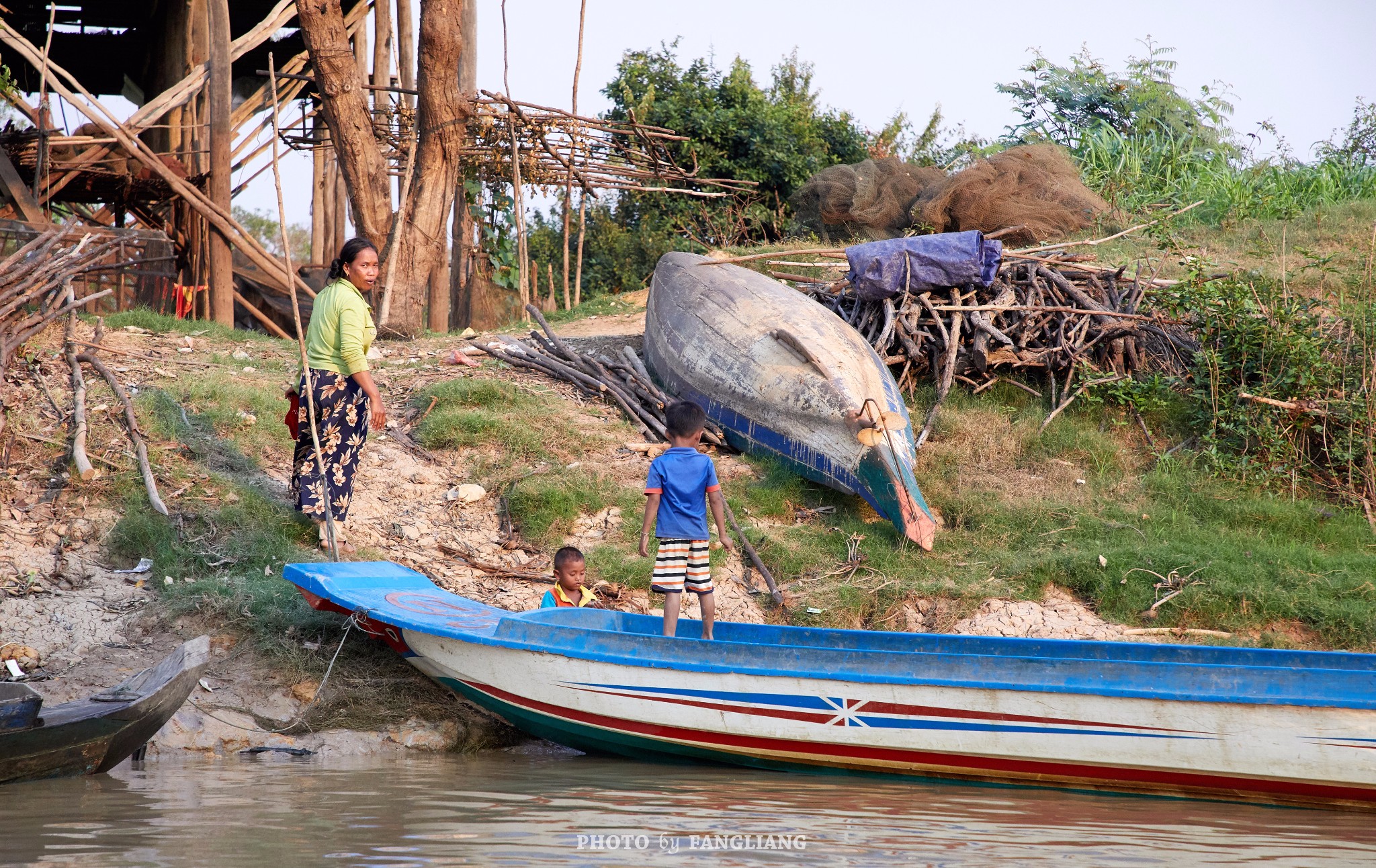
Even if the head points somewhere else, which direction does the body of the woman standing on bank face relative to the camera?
to the viewer's right

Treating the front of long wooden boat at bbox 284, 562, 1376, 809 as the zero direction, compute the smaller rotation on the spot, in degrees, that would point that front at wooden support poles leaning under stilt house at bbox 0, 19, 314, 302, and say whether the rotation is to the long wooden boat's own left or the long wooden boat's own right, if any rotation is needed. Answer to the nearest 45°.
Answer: approximately 45° to the long wooden boat's own right

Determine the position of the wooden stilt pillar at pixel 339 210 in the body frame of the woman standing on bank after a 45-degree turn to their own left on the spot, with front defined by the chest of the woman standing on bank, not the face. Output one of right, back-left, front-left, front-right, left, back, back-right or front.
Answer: front-left

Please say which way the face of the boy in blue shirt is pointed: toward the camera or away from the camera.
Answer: away from the camera

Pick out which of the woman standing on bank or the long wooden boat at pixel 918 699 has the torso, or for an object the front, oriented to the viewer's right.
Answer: the woman standing on bank

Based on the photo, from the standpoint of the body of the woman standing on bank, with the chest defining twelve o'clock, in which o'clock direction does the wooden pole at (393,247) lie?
The wooden pole is roughly at 9 o'clock from the woman standing on bank.

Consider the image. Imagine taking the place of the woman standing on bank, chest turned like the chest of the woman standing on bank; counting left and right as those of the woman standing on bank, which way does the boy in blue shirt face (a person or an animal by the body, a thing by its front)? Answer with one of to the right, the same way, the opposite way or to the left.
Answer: to the left

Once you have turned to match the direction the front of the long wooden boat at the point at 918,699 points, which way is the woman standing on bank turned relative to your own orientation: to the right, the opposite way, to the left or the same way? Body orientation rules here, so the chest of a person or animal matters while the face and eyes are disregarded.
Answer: the opposite way

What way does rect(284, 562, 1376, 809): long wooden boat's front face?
to the viewer's left
